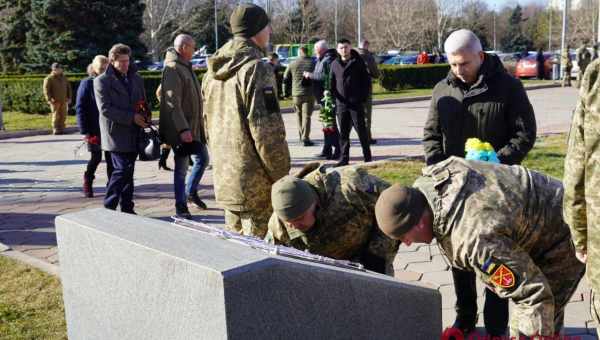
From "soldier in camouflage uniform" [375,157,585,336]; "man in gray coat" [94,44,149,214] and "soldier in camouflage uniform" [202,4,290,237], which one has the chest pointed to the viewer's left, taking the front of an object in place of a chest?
"soldier in camouflage uniform" [375,157,585,336]

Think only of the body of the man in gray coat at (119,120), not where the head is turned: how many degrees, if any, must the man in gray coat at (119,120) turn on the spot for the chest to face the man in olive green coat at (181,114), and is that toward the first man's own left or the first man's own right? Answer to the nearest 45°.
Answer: approximately 45° to the first man's own left

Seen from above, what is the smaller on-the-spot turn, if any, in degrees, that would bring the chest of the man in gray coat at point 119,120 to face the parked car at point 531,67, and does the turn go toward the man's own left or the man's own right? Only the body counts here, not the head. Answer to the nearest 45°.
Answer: approximately 90° to the man's own left

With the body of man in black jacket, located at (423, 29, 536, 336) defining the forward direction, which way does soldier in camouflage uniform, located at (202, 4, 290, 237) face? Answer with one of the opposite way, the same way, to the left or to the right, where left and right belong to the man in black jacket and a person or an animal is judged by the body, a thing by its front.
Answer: the opposite way

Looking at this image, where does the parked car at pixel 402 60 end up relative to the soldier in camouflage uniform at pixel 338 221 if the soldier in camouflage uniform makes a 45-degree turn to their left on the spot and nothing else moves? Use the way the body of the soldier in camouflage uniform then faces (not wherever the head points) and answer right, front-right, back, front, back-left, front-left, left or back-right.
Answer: back

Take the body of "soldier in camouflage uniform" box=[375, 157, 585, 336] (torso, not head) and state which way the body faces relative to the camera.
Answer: to the viewer's left

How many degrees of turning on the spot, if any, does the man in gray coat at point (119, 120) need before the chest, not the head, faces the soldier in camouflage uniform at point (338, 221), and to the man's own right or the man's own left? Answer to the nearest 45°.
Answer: approximately 45° to the man's own right

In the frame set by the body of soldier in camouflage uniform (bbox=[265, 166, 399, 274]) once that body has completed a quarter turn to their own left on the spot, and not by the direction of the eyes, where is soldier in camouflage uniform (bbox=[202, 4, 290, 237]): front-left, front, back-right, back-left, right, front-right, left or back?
back

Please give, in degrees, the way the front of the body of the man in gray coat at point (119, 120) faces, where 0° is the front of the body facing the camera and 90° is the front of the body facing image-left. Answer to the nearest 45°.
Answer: approximately 315°

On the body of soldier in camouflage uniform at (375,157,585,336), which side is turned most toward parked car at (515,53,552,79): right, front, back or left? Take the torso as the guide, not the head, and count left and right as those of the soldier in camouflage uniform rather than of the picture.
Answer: right
